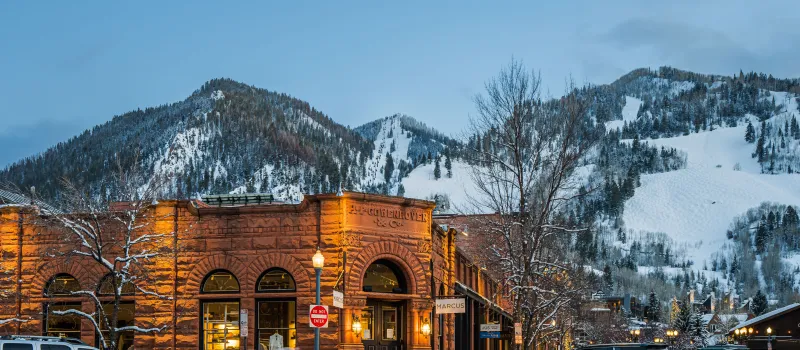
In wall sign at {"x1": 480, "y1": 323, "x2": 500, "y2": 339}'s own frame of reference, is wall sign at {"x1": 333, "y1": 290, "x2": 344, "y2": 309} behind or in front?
in front

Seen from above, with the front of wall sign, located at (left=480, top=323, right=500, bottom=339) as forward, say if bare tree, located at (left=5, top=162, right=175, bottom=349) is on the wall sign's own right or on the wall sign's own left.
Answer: on the wall sign's own right

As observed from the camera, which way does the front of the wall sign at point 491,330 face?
facing the viewer
